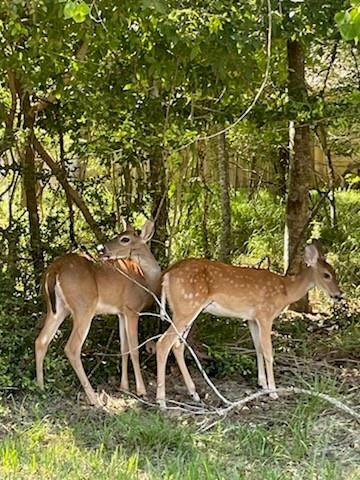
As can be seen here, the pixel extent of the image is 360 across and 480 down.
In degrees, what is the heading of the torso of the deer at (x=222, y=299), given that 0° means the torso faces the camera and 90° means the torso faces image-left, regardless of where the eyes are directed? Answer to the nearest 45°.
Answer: approximately 270°

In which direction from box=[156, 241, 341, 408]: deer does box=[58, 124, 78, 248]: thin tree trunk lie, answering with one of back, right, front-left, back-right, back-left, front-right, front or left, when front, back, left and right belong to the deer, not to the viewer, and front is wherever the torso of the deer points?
back-left

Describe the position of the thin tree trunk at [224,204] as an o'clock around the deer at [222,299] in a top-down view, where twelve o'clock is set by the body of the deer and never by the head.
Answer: The thin tree trunk is roughly at 9 o'clock from the deer.

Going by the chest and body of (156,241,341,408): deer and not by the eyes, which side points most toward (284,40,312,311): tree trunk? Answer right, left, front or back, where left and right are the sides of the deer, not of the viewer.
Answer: left

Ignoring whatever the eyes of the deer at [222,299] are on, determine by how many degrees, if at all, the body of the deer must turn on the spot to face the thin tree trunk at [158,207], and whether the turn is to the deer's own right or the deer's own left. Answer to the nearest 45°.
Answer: approximately 135° to the deer's own left

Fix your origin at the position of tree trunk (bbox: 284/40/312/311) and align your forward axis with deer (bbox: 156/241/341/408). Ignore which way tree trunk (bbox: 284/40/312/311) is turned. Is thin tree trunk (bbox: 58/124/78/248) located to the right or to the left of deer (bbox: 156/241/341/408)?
right

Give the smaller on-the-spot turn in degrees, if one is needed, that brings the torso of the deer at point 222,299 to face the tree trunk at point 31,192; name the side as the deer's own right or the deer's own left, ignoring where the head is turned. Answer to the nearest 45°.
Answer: approximately 135° to the deer's own left

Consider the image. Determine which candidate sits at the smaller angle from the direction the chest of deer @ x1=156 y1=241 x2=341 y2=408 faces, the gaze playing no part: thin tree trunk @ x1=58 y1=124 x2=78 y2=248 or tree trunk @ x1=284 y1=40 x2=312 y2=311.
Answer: the tree trunk

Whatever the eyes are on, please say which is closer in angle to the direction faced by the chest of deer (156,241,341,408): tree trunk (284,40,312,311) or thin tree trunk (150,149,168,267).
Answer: the tree trunk

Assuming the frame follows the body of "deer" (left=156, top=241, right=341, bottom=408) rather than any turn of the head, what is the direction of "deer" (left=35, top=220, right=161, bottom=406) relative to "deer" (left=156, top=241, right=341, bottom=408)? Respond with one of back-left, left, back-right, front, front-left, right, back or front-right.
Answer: back
